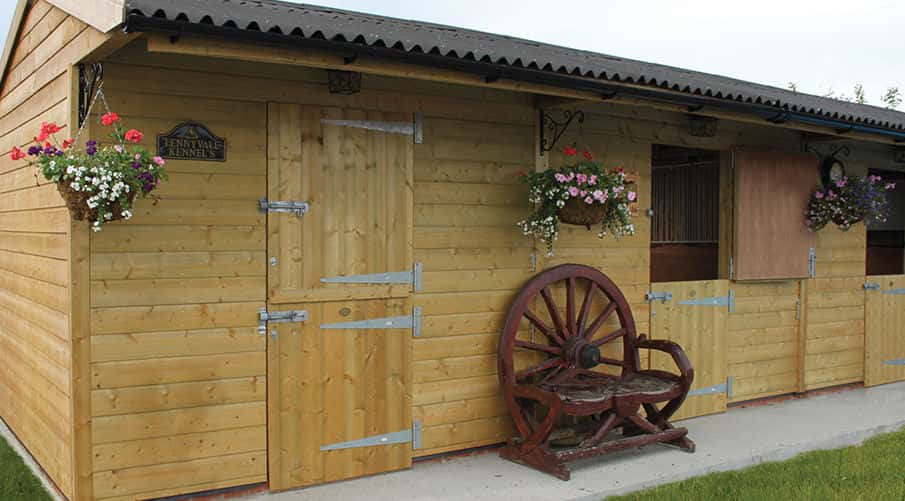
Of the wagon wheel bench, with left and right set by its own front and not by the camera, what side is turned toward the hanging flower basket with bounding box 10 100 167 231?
right

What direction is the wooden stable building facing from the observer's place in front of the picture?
facing the viewer and to the right of the viewer

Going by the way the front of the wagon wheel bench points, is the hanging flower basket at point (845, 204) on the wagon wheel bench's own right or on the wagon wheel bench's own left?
on the wagon wheel bench's own left

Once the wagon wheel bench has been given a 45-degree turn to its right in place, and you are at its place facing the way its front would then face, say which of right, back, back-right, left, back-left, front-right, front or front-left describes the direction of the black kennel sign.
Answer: front-right

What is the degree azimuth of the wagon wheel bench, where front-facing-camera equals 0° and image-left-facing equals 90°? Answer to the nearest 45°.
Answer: approximately 315°
